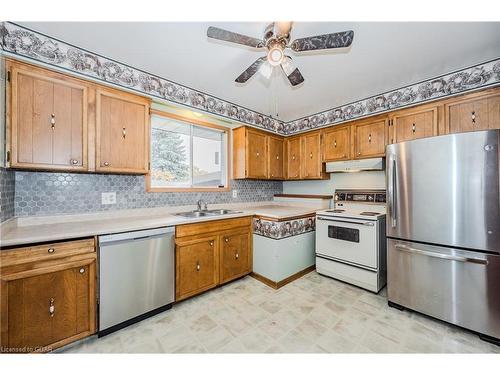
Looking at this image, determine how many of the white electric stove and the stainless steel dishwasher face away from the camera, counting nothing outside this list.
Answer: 0

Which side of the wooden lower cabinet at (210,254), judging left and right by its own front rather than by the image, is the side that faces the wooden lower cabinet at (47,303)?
right

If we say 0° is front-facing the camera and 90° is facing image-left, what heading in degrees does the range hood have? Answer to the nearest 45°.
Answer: approximately 45°

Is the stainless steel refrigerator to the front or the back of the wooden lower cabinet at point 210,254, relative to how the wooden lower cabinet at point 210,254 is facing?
to the front

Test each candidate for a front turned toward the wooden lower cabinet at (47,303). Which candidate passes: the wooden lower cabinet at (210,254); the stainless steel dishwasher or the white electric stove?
the white electric stove

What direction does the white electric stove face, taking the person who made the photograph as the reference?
facing the viewer and to the left of the viewer

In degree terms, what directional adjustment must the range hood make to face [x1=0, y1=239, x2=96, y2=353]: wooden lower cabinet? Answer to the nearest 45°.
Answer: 0° — it already faces it

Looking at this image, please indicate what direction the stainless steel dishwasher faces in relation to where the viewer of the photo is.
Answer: facing the viewer and to the right of the viewer

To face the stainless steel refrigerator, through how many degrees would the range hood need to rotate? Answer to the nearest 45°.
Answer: approximately 90° to its left

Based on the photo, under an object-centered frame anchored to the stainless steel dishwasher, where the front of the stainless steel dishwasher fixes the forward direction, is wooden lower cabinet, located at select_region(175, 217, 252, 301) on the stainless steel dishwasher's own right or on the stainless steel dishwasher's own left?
on the stainless steel dishwasher's own left

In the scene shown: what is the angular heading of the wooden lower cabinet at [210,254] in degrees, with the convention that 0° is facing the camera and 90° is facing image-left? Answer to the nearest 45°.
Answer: approximately 315°

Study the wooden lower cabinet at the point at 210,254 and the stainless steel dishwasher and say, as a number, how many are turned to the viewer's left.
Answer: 0
